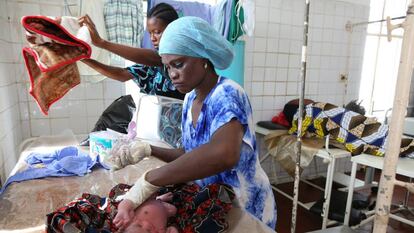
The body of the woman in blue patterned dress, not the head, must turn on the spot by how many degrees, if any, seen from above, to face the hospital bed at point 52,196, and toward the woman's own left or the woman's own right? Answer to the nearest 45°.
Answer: approximately 45° to the woman's own right

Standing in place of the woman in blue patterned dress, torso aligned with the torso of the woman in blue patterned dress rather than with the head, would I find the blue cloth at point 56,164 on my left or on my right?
on my right

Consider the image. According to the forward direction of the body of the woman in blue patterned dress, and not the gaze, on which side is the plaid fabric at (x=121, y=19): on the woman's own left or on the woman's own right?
on the woman's own right

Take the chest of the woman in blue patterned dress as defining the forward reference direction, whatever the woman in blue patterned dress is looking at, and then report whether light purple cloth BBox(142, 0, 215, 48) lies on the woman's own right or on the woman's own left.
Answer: on the woman's own right

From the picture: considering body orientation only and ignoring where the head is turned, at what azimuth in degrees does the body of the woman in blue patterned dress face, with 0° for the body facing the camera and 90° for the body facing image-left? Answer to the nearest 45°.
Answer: approximately 45°

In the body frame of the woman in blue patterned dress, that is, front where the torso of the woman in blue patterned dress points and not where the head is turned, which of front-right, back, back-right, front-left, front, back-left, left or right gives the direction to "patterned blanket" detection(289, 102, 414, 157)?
back
